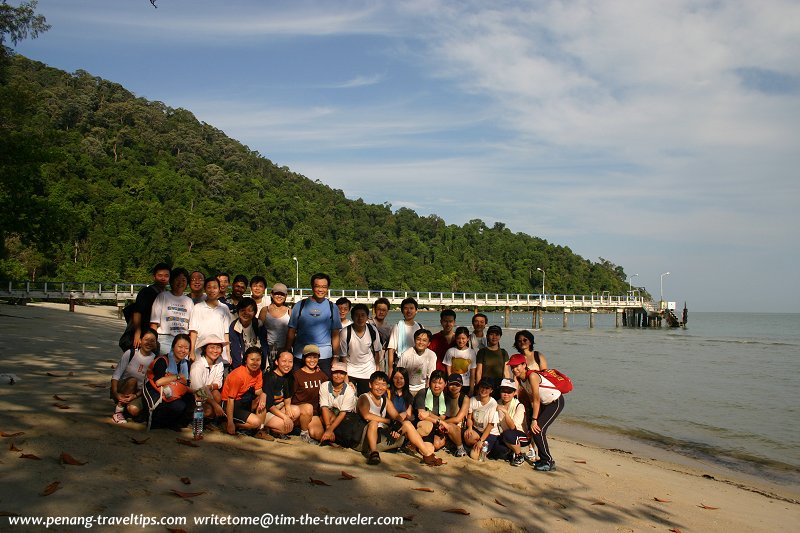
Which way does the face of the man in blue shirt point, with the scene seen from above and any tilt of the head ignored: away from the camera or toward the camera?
toward the camera

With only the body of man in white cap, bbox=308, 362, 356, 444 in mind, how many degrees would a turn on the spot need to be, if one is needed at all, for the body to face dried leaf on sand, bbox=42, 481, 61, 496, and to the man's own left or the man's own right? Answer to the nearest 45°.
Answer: approximately 45° to the man's own right

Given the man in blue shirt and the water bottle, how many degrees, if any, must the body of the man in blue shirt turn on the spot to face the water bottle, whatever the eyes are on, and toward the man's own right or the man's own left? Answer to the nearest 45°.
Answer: approximately 45° to the man's own right

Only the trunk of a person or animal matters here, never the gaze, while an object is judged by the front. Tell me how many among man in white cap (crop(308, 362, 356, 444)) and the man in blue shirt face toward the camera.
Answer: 2

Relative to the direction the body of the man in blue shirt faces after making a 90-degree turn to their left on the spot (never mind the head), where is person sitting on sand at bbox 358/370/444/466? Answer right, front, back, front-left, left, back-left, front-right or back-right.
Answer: front-right

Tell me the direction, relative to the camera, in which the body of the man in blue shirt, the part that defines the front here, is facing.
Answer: toward the camera

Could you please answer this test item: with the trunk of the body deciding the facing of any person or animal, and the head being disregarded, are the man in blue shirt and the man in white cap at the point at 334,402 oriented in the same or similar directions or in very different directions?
same or similar directions

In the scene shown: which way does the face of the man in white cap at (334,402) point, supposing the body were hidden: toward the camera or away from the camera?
toward the camera

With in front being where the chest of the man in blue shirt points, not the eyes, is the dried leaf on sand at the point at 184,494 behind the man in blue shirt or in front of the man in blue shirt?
in front

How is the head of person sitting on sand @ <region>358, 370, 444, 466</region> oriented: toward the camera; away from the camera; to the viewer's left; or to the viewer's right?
toward the camera
